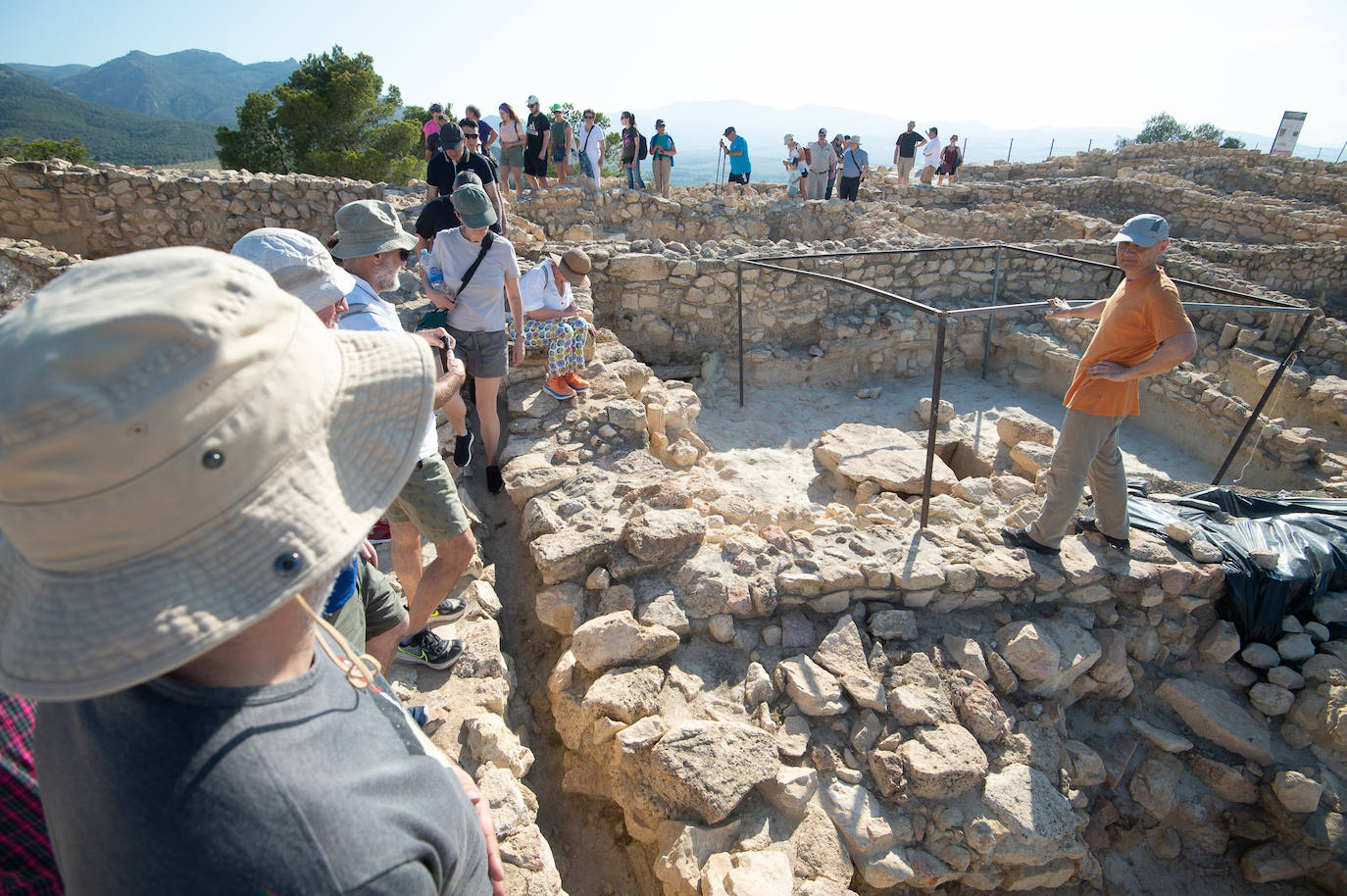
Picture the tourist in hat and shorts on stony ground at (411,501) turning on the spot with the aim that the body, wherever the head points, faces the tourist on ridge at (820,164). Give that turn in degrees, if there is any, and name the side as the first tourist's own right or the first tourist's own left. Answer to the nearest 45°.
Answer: approximately 45° to the first tourist's own left

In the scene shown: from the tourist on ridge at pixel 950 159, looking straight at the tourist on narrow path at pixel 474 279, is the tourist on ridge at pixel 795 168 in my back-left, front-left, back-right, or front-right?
front-right

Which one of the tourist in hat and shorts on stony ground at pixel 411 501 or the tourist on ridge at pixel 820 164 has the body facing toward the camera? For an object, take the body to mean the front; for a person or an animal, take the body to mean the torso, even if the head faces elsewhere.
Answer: the tourist on ridge at pixel 820 164

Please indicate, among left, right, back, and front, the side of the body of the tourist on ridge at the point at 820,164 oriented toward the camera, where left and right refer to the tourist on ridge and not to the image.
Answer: front

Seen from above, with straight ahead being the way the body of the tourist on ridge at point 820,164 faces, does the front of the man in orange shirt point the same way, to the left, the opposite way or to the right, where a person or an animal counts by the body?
to the right

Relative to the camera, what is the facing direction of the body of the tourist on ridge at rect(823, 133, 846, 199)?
toward the camera

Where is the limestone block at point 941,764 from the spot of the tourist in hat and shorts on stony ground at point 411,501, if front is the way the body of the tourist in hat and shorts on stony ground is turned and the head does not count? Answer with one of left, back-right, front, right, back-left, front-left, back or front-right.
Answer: front-right

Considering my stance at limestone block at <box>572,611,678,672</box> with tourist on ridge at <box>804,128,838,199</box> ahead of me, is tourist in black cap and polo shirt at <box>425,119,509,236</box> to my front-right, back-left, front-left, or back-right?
front-left

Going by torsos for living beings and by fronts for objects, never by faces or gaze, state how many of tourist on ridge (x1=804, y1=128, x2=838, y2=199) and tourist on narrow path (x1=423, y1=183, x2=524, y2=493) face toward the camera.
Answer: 2

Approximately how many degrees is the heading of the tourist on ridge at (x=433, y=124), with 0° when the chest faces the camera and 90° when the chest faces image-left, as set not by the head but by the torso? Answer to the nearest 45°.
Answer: approximately 315°

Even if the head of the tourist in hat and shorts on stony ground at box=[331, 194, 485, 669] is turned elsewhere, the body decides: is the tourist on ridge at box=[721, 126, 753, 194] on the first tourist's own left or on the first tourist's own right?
on the first tourist's own left

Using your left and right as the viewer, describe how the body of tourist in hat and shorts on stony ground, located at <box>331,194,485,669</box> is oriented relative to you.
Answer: facing to the right of the viewer

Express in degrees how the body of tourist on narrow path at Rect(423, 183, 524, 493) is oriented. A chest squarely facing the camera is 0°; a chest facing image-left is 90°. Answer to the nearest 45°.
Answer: approximately 0°

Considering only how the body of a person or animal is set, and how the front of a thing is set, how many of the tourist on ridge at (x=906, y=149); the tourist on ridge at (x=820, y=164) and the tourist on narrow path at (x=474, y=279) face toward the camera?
3

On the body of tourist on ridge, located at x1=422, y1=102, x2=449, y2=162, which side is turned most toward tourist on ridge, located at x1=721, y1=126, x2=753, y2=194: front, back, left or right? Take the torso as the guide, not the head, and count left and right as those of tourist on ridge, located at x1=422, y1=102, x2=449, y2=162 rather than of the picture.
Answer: left

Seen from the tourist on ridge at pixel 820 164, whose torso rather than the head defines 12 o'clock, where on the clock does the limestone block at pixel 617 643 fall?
The limestone block is roughly at 12 o'clock from the tourist on ridge.

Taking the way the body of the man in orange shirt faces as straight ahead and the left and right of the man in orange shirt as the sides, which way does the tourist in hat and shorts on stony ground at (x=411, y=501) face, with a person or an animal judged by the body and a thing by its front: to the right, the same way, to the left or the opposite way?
the opposite way

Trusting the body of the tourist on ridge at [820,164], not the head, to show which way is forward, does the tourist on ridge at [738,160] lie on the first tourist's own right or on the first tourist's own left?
on the first tourist's own right

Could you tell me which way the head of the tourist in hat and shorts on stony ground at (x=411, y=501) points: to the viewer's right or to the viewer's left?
to the viewer's right

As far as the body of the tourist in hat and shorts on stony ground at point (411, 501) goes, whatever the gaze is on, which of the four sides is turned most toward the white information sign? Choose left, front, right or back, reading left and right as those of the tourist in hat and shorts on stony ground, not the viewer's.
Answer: front

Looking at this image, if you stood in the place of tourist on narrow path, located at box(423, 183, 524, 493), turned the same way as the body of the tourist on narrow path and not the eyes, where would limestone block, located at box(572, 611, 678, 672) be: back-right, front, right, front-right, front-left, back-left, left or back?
front
